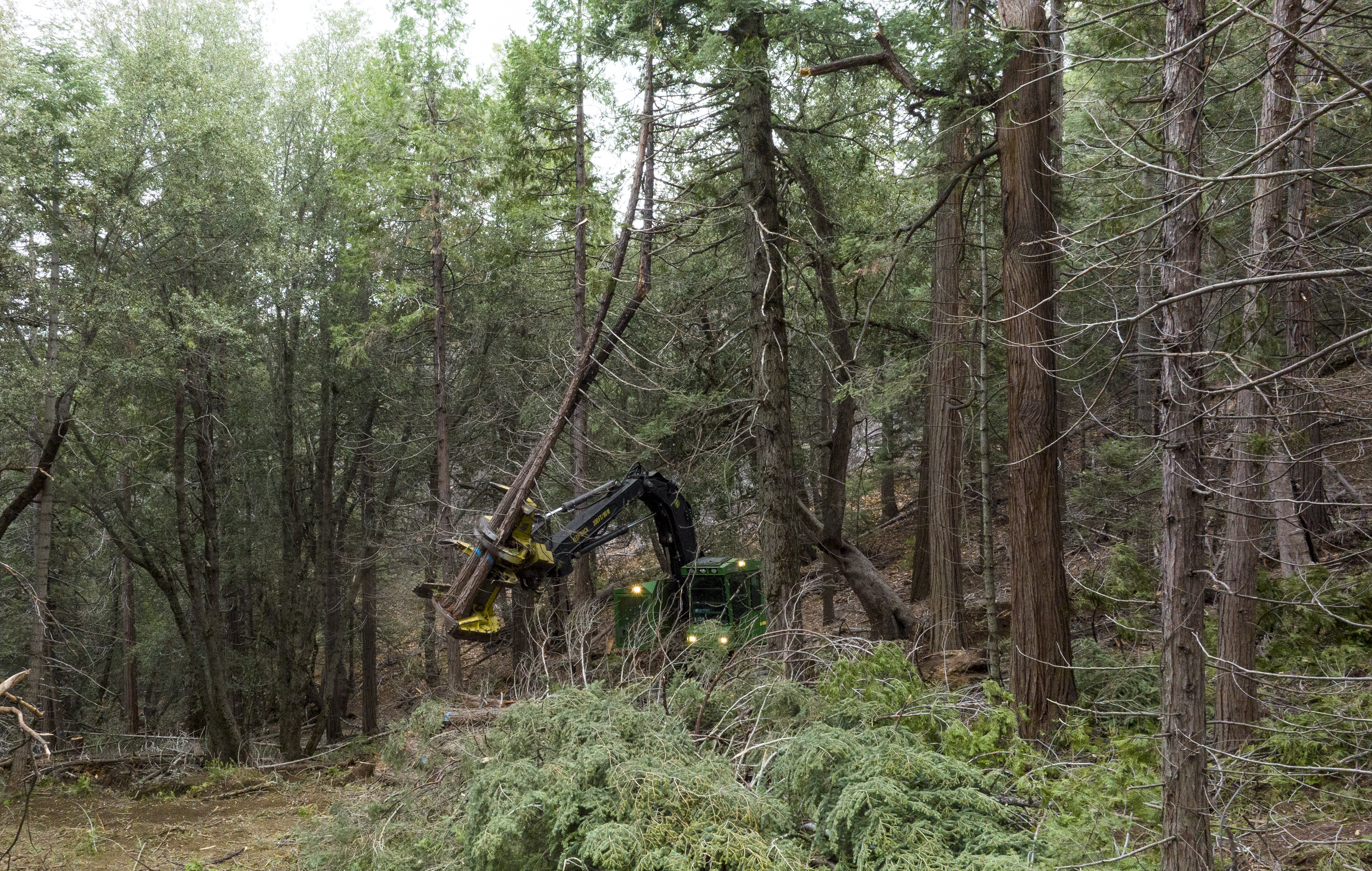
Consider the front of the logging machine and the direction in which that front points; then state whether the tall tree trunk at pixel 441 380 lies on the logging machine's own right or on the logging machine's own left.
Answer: on the logging machine's own right

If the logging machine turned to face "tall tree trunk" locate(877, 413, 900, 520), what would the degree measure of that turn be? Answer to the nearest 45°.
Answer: approximately 180°

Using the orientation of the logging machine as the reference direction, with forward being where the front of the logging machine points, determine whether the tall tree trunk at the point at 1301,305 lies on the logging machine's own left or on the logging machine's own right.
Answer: on the logging machine's own left

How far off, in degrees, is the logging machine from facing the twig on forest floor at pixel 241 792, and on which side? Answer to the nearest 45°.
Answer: approximately 45° to its right

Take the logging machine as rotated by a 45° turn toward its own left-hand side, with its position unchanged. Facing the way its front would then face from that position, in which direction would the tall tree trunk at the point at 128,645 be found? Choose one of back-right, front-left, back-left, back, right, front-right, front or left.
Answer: back-right

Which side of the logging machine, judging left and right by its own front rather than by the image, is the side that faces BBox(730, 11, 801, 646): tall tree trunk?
left

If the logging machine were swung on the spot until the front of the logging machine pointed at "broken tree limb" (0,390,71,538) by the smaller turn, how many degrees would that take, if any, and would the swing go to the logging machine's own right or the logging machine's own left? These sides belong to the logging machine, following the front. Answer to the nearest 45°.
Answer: approximately 45° to the logging machine's own right

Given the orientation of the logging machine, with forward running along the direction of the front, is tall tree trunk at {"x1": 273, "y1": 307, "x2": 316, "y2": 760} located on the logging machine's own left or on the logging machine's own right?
on the logging machine's own right

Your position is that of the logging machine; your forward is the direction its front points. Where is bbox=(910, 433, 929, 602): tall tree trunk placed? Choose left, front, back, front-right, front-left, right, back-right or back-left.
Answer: back

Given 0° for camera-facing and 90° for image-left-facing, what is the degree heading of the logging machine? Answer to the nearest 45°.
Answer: approximately 45°

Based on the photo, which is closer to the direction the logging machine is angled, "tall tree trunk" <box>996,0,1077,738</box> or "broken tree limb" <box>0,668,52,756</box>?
the broken tree limb
